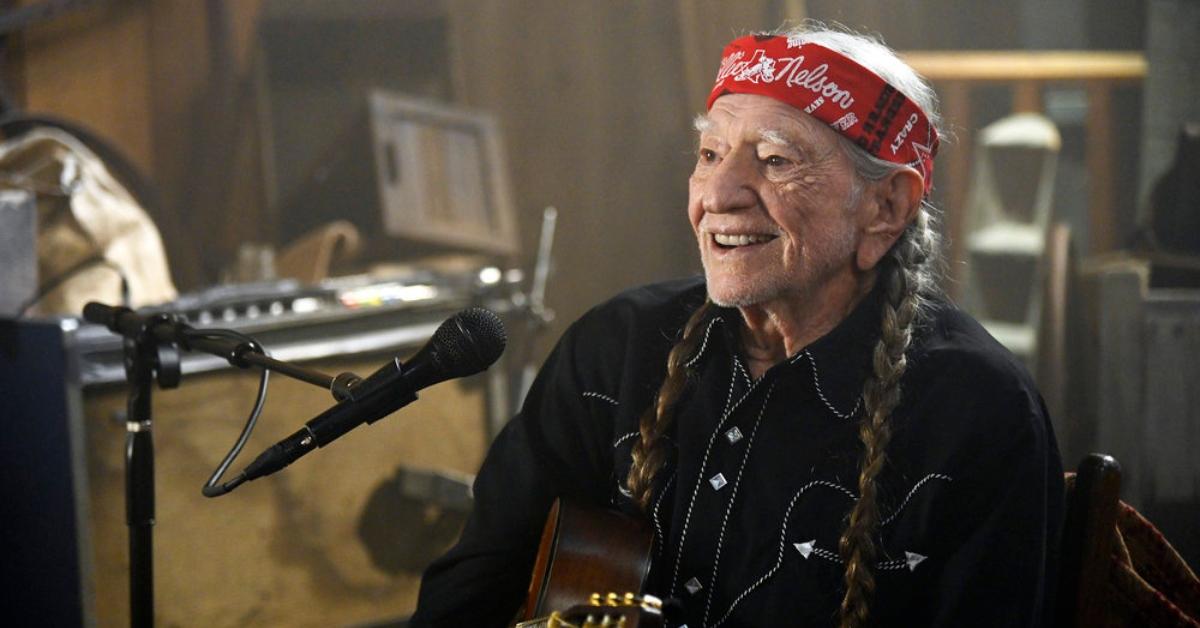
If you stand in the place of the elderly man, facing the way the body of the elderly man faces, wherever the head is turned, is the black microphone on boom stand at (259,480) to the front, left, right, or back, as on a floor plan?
right

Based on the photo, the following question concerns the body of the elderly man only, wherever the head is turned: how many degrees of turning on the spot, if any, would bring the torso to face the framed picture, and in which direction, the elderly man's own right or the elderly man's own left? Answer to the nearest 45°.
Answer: approximately 135° to the elderly man's own right

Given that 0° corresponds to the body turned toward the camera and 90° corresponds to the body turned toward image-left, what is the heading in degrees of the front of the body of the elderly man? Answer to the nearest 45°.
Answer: approximately 45°

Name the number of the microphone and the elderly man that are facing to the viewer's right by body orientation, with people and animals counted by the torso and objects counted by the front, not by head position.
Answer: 1

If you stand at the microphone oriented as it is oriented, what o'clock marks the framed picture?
The framed picture is roughly at 9 o'clock from the microphone.

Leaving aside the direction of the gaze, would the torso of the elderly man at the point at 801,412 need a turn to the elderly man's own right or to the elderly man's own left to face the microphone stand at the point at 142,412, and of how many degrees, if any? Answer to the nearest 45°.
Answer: approximately 45° to the elderly man's own right

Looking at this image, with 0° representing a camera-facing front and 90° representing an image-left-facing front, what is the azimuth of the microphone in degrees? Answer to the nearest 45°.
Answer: approximately 270°
